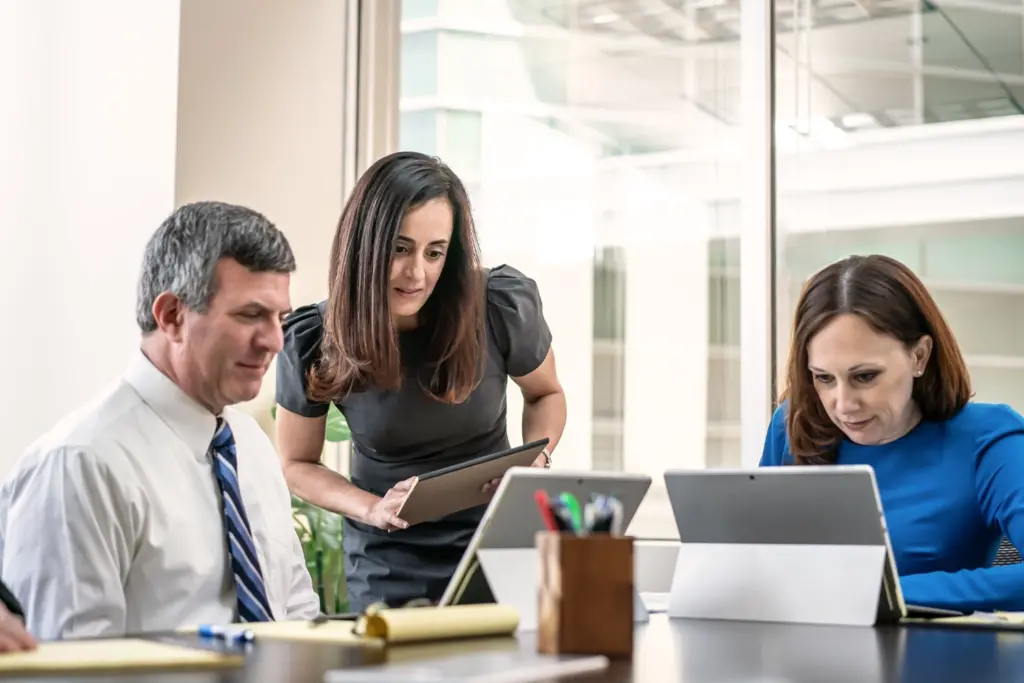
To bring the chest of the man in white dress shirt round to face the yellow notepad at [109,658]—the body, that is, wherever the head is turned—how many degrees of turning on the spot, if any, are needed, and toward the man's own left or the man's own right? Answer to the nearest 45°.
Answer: approximately 45° to the man's own right

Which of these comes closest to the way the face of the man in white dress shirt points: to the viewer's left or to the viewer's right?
to the viewer's right

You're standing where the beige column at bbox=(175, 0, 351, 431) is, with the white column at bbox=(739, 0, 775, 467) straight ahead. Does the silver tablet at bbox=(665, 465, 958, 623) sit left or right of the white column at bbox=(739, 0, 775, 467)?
right

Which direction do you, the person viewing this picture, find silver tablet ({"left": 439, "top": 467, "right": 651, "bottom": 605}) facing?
facing away from the viewer and to the left of the viewer

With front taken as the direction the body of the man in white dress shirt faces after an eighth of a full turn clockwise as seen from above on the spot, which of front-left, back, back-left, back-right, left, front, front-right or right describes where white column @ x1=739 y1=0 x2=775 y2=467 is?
back-left

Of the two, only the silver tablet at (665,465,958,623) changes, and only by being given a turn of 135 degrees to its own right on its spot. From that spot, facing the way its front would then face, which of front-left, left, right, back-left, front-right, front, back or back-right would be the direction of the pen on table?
front-right

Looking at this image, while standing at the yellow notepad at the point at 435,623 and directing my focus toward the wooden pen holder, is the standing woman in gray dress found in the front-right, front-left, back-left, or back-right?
back-left

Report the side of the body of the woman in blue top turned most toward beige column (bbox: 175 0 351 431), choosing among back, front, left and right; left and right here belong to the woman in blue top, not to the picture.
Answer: right
